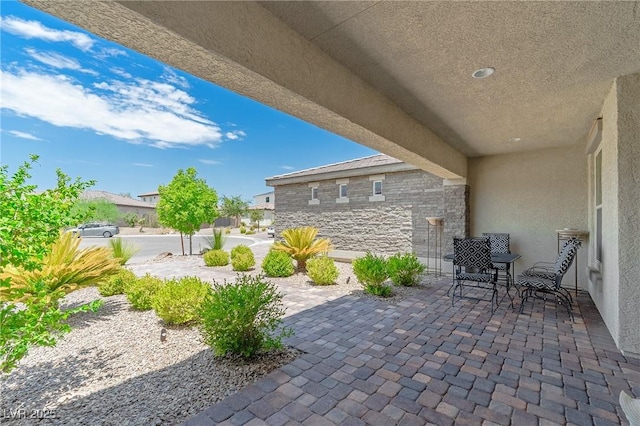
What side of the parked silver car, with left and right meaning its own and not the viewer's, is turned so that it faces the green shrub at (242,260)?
left

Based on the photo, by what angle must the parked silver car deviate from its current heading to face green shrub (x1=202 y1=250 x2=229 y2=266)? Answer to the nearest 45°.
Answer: approximately 90° to its left

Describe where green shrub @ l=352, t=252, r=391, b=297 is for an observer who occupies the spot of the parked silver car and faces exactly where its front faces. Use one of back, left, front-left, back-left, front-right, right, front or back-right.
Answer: left

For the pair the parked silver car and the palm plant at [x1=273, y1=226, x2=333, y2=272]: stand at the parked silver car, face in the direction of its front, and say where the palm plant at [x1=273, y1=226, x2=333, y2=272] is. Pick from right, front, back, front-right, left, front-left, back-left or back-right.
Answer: left

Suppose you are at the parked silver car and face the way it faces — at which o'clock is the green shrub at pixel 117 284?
The green shrub is roughly at 9 o'clock from the parked silver car.

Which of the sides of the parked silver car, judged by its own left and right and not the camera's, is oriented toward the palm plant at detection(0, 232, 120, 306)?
left

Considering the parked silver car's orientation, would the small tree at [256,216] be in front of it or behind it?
behind

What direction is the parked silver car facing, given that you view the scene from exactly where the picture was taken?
facing to the left of the viewer

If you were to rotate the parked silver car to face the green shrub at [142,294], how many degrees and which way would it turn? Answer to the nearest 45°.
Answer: approximately 90° to its left
